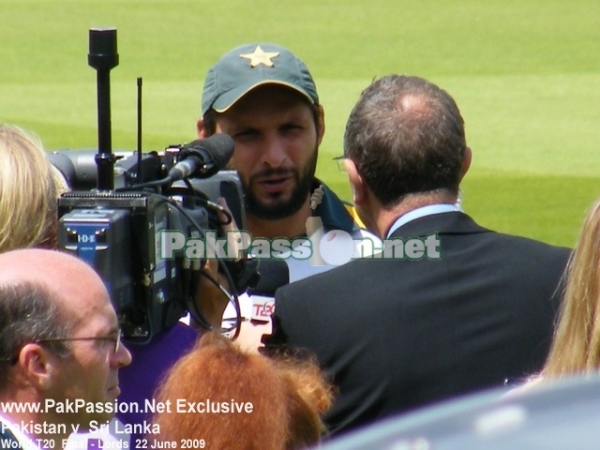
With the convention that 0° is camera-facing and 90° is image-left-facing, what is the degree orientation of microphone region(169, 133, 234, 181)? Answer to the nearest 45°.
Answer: approximately 225°

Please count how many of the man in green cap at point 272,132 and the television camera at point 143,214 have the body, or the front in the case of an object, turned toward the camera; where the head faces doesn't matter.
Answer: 1

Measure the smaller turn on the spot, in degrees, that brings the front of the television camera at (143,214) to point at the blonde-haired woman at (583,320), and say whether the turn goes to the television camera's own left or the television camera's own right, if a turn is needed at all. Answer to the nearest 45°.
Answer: approximately 45° to the television camera's own right

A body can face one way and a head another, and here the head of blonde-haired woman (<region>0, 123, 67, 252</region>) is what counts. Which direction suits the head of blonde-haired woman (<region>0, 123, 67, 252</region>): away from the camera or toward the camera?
away from the camera

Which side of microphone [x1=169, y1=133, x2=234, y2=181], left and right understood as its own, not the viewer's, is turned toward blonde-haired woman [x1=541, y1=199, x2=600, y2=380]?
right

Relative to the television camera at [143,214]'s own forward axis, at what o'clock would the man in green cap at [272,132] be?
The man in green cap is roughly at 11 o'clock from the television camera.

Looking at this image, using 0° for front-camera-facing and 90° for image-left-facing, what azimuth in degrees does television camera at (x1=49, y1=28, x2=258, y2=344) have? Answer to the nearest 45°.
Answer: approximately 225°
